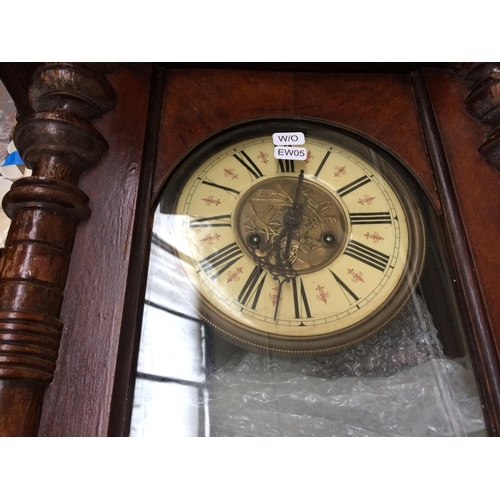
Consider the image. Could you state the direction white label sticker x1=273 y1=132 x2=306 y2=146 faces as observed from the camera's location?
facing the viewer

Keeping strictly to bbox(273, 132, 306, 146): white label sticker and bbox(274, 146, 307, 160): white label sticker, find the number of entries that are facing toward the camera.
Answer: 2

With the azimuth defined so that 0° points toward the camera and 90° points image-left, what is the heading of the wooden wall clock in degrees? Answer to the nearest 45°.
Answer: approximately 0°

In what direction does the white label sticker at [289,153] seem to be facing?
toward the camera
